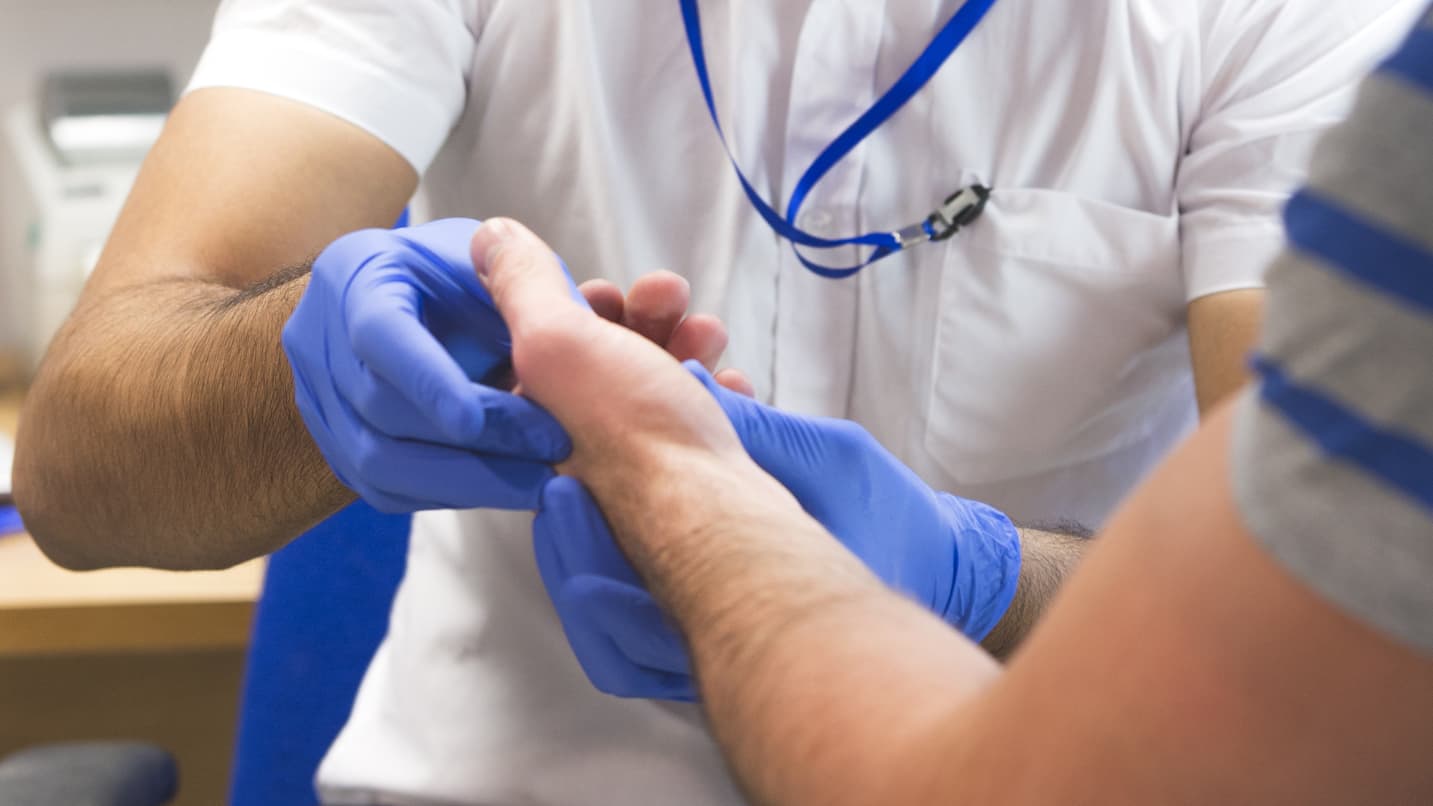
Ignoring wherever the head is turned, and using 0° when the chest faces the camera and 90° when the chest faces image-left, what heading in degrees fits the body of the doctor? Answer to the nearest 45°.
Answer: approximately 0°
